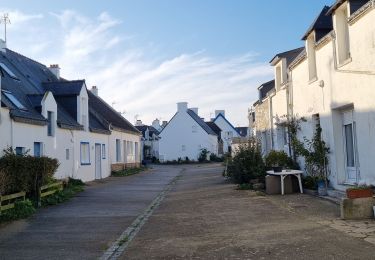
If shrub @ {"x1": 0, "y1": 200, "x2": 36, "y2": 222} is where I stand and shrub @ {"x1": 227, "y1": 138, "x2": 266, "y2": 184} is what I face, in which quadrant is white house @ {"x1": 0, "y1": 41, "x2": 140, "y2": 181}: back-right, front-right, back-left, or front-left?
front-left

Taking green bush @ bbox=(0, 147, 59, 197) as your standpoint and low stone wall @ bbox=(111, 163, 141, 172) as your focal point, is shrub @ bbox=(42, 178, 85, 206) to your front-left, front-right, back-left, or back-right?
front-right

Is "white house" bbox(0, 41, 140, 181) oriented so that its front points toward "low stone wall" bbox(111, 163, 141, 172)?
no

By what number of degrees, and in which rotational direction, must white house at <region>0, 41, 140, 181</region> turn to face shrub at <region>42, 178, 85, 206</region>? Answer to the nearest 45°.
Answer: approximately 45° to its right

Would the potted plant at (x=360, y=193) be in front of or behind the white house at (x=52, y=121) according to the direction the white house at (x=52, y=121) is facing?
in front

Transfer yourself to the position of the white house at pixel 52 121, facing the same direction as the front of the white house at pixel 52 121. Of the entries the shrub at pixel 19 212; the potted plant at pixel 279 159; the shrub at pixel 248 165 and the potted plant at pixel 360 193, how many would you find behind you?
0

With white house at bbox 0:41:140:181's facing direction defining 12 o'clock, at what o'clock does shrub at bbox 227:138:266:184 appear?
The shrub is roughly at 12 o'clock from the white house.

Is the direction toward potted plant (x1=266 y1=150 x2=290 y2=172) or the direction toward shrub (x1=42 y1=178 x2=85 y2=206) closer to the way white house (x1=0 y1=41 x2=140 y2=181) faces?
the potted plant

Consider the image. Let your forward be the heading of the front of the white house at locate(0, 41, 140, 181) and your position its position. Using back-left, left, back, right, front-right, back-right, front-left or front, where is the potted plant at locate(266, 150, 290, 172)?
front

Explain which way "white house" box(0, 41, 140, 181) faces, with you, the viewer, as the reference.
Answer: facing the viewer and to the right of the viewer
